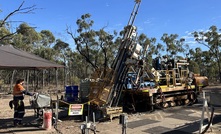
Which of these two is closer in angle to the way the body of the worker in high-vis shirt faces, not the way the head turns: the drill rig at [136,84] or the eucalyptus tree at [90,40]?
the drill rig

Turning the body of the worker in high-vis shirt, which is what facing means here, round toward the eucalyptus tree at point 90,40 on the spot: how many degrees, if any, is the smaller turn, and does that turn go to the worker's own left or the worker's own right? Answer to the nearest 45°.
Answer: approximately 90° to the worker's own left

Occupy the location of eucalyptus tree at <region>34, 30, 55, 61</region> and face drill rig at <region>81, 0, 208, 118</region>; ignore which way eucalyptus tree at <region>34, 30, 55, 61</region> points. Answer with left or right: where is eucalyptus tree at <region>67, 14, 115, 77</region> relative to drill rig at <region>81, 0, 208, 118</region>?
left

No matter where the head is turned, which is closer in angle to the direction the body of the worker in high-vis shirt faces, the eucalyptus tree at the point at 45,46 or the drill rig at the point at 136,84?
the drill rig

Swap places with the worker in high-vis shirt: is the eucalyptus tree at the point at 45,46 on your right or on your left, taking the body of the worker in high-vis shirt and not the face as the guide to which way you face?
on your left

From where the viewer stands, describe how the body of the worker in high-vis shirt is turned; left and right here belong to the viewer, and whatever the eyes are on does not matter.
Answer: facing to the right of the viewer

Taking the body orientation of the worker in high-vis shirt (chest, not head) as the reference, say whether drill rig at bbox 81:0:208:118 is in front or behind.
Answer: in front
